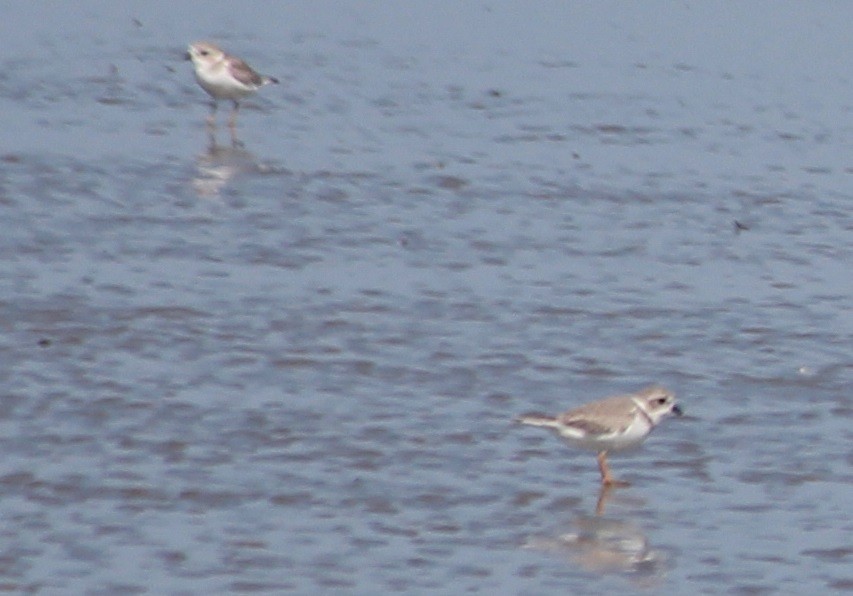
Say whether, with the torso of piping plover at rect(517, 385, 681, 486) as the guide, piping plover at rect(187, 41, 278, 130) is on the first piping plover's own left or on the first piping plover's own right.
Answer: on the first piping plover's own left

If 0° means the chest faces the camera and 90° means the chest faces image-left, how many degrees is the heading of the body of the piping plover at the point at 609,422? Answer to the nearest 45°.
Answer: approximately 270°
